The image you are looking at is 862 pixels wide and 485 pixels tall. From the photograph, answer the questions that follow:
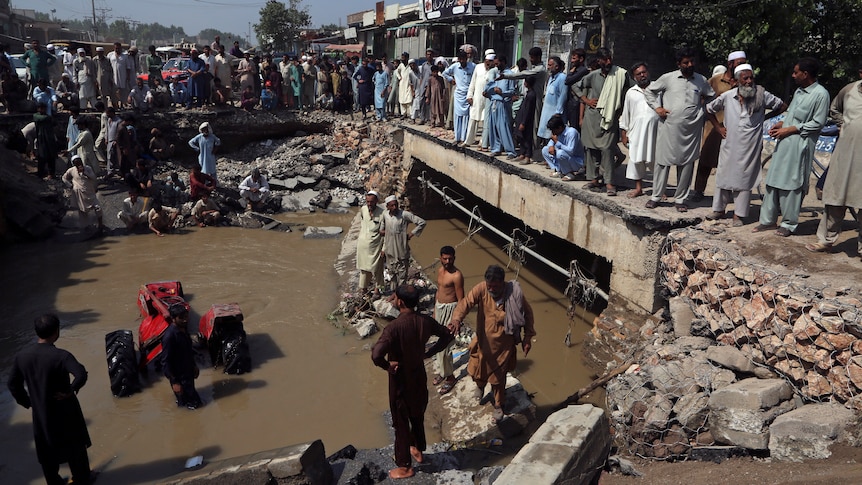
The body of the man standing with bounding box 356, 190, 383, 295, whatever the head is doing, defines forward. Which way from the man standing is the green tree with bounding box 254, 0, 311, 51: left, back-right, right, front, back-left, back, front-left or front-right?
back

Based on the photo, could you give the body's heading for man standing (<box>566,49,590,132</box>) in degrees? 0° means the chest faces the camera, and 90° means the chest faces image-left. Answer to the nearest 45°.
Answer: approximately 45°

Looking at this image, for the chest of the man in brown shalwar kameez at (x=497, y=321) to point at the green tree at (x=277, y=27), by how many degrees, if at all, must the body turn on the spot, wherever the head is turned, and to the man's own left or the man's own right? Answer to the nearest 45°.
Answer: approximately 180°

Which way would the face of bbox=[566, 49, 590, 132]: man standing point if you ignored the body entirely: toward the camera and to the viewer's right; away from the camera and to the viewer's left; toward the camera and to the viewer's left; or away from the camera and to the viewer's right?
toward the camera and to the viewer's left

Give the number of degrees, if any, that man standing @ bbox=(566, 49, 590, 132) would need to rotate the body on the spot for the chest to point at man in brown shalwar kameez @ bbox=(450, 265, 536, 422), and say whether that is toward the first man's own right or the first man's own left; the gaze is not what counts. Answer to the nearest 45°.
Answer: approximately 45° to the first man's own left

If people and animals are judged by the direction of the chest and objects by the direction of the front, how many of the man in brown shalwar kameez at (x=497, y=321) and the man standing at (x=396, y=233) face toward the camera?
2

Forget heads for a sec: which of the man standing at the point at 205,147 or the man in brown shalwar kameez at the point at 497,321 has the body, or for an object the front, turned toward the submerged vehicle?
the man standing

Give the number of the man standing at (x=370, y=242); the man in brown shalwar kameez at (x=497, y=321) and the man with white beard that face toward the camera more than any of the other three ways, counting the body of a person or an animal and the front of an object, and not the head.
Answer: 3

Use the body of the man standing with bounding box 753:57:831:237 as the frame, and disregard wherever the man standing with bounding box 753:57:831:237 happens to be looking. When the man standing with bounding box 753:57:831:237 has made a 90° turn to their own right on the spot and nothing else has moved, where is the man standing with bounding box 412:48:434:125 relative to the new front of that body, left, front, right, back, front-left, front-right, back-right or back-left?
front
